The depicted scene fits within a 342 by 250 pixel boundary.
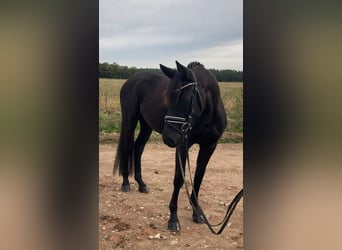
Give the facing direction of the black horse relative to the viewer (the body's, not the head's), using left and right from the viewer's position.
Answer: facing the viewer and to the right of the viewer
